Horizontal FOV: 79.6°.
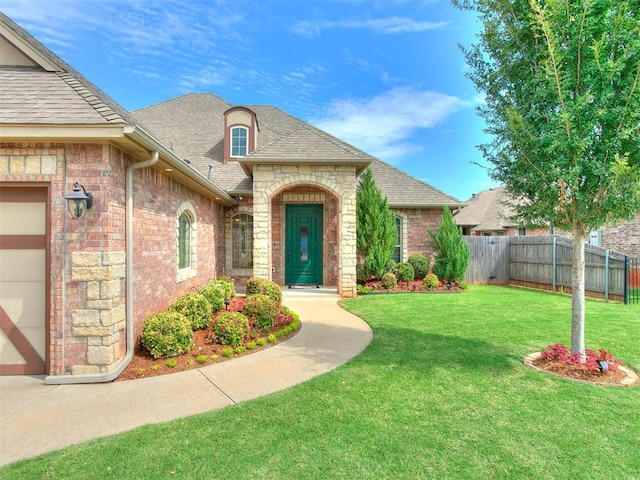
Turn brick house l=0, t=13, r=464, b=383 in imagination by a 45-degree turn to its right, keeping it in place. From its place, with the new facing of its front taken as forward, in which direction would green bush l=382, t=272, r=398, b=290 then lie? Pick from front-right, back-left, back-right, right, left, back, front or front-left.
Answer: left

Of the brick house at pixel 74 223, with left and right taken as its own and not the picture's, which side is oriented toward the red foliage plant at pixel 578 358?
left

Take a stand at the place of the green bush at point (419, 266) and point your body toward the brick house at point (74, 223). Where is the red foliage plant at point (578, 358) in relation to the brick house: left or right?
left

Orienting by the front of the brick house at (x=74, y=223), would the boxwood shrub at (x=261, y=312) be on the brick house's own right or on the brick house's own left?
on the brick house's own left

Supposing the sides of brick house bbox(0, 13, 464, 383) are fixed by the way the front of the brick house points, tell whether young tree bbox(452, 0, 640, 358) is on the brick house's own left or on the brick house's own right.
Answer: on the brick house's own left

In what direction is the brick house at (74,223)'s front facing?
toward the camera

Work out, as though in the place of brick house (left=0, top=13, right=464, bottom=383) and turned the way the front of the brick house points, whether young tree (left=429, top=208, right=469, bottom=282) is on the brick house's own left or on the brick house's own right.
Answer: on the brick house's own left

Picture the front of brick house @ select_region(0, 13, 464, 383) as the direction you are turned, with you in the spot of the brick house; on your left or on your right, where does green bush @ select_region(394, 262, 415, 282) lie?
on your left
